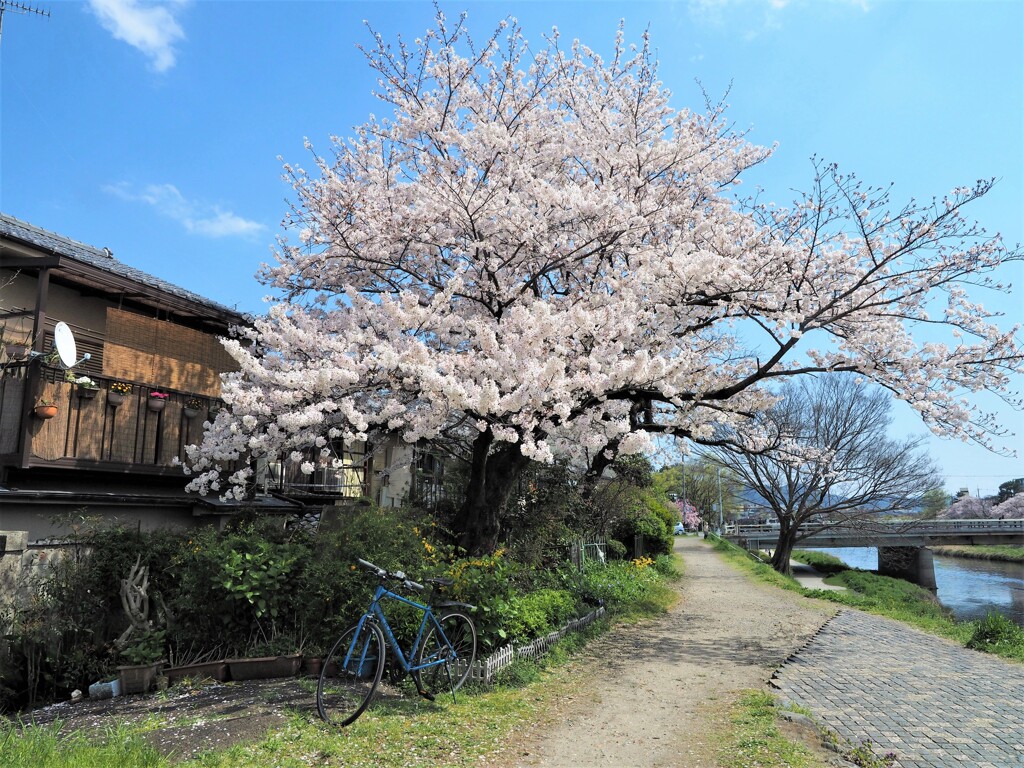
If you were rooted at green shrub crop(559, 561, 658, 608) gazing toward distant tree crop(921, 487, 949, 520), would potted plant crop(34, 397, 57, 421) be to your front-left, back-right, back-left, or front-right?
back-left

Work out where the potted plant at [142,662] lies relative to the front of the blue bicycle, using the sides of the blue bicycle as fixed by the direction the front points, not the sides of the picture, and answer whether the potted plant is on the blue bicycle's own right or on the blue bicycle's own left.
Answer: on the blue bicycle's own right

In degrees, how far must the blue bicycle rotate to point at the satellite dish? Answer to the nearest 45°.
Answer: approximately 90° to its right

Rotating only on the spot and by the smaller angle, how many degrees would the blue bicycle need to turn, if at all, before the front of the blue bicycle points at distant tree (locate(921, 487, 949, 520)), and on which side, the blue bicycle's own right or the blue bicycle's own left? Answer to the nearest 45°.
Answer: approximately 180°

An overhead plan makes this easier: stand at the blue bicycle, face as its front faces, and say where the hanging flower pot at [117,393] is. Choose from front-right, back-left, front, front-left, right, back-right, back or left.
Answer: right

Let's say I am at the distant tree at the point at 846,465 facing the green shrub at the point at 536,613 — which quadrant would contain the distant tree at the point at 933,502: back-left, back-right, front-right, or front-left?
back-left

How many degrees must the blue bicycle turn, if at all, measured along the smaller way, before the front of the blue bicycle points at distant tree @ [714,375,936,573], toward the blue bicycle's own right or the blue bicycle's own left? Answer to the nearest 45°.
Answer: approximately 180°

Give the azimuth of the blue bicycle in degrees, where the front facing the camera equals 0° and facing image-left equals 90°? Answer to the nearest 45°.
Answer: approximately 45°

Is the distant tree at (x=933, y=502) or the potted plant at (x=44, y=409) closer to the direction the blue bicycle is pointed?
the potted plant

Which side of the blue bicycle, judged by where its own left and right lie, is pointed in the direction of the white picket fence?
back
